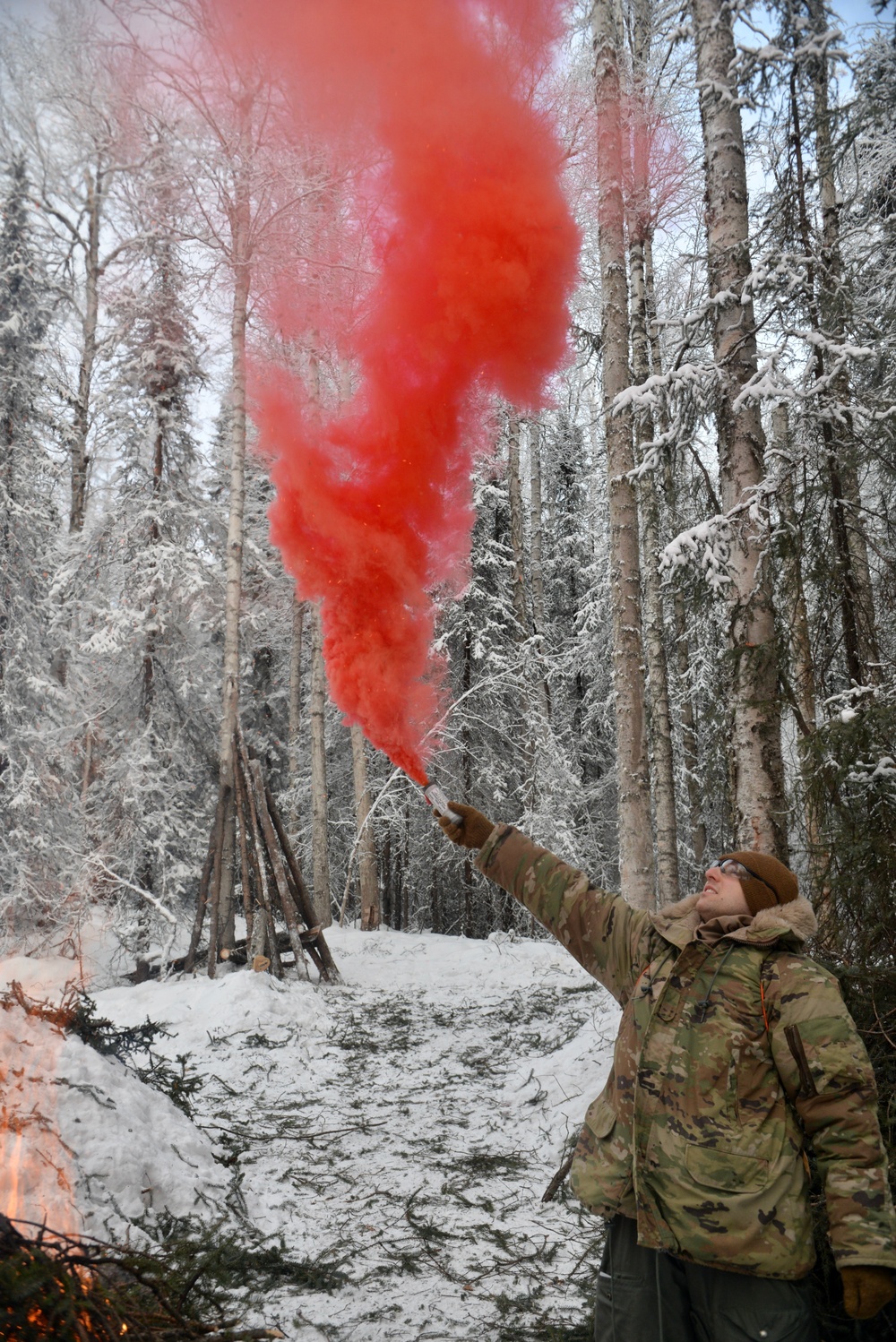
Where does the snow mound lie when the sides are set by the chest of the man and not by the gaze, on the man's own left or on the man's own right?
on the man's own right

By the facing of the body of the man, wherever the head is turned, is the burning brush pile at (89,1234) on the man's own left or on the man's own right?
on the man's own right

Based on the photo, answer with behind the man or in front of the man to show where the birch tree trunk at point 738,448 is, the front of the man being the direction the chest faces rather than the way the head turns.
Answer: behind

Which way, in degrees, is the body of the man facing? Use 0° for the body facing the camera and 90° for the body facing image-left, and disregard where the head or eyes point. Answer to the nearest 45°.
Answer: approximately 45°

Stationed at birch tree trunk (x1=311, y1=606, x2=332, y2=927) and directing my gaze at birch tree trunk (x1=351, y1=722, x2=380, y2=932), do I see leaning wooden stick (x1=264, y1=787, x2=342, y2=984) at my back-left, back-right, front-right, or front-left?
back-right

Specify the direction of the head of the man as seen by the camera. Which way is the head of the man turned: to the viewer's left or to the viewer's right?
to the viewer's left

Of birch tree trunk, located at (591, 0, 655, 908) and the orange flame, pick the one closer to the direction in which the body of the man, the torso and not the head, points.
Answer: the orange flame

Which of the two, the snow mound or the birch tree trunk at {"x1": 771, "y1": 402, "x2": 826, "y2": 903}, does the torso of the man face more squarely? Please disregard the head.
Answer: the snow mound

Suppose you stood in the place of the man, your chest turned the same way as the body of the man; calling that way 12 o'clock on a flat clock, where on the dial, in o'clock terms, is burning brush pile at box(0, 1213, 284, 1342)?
The burning brush pile is roughly at 1 o'clock from the man.

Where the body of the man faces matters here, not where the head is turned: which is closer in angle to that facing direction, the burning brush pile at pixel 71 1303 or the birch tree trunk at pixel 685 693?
the burning brush pile

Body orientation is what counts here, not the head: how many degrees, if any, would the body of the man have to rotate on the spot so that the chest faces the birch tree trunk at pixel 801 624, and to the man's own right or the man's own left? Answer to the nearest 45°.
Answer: approximately 135° to the man's own right

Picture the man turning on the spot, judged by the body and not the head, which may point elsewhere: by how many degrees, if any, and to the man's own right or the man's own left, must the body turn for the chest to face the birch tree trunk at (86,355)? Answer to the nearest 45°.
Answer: approximately 90° to the man's own right

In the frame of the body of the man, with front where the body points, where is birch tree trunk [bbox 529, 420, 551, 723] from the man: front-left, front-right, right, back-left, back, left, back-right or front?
back-right
